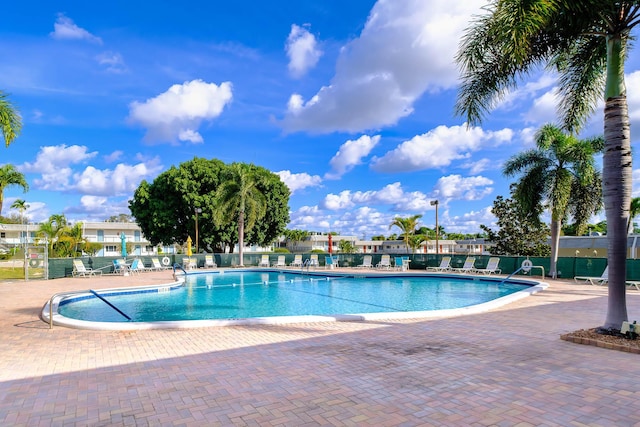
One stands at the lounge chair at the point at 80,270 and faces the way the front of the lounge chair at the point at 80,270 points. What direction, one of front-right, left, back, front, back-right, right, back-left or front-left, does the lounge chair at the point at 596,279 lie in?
front-right

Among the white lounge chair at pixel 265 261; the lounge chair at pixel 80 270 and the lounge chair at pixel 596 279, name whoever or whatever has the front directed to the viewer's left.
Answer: the lounge chair at pixel 596 279

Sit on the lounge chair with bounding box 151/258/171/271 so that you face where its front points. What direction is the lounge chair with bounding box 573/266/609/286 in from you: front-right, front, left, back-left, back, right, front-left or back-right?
front

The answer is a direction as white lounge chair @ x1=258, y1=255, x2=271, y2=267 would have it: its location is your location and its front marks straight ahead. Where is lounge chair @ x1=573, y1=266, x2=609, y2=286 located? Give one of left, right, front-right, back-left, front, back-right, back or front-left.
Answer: front-left

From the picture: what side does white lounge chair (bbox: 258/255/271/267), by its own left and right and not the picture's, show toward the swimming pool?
front

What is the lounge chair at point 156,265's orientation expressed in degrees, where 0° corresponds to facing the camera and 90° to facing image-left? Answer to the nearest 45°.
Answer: approximately 315°

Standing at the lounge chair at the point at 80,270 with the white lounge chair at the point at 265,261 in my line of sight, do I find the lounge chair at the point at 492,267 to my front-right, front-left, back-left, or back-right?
front-right

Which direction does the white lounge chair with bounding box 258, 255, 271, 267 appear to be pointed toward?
toward the camera

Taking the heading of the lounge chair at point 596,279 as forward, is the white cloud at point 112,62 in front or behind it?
in front

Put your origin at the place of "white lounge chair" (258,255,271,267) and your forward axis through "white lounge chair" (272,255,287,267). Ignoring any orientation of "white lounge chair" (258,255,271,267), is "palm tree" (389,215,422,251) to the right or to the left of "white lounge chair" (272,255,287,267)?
left

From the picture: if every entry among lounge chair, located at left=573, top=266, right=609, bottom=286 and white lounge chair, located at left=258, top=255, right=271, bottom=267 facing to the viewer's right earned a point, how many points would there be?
0

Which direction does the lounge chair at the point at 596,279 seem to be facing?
to the viewer's left
